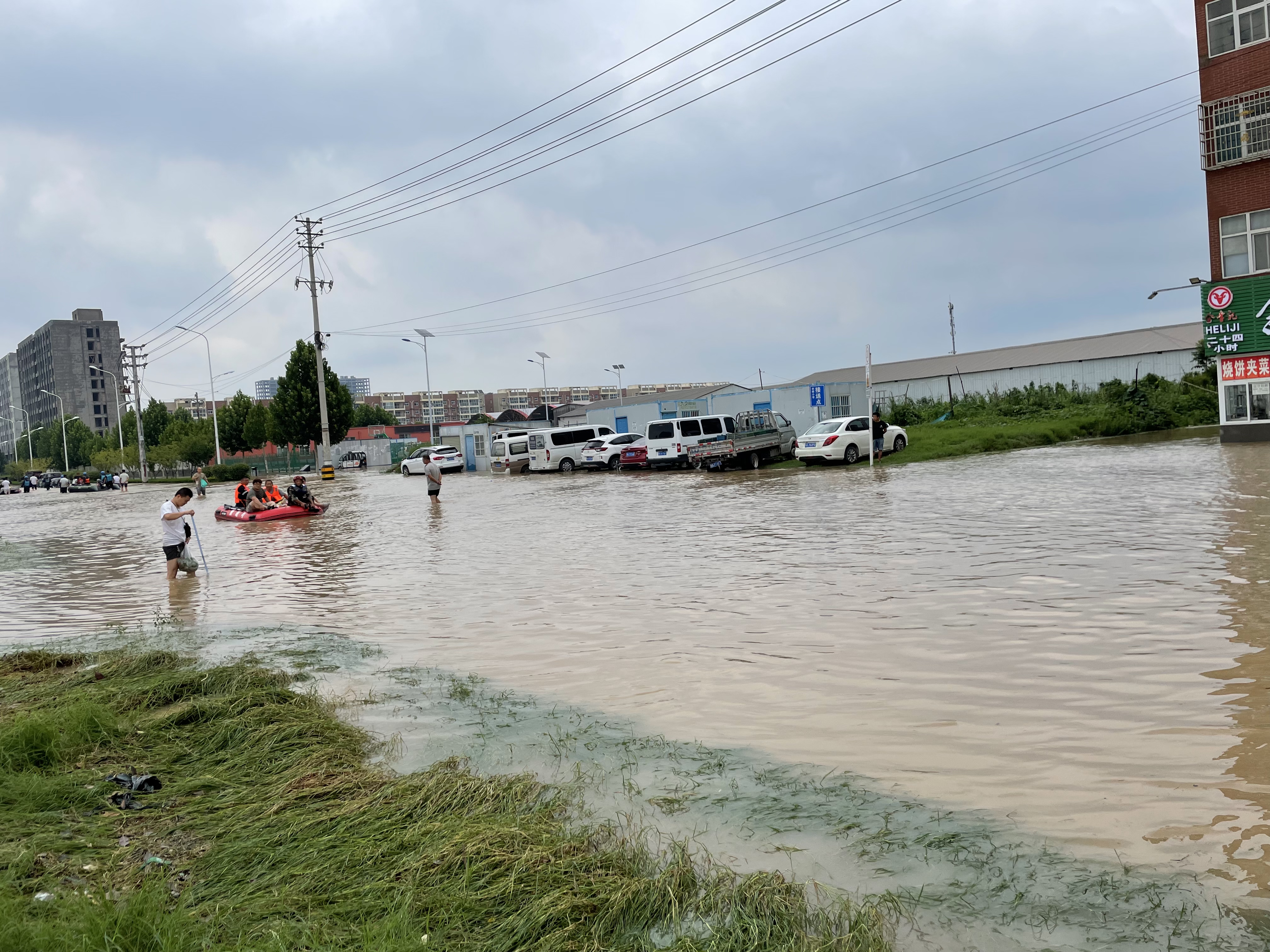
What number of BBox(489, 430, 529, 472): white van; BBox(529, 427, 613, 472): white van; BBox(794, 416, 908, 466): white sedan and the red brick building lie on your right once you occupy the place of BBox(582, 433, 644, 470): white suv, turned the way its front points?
2

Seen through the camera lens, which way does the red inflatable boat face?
facing to the left of the viewer

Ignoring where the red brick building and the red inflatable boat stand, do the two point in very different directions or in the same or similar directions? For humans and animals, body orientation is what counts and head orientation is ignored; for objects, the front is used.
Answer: same or similar directions

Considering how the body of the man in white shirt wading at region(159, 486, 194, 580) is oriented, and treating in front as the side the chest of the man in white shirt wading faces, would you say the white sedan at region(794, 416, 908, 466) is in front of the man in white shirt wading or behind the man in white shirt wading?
in front

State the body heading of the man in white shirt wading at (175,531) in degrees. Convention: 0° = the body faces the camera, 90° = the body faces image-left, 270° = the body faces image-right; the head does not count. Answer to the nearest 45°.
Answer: approximately 270°

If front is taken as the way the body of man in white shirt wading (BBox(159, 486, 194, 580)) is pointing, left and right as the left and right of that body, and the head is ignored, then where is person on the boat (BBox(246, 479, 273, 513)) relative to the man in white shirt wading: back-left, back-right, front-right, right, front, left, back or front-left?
left

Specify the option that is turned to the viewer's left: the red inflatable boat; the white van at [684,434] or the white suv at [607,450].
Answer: the red inflatable boat

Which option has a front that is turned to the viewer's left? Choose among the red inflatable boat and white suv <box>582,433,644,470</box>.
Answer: the red inflatable boat

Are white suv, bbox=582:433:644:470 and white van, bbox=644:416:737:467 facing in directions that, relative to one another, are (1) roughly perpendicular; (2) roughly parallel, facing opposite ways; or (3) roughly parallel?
roughly parallel
